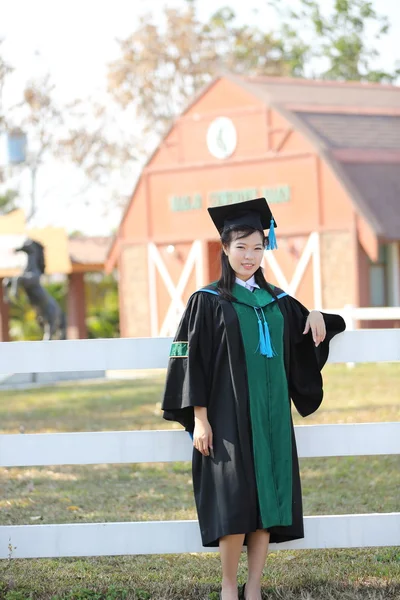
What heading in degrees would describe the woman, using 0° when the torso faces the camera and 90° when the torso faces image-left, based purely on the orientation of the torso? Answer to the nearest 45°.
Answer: approximately 315°

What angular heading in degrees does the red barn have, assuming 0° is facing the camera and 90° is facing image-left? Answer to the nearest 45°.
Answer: approximately 45°

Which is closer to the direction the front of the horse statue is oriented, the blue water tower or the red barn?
the blue water tower

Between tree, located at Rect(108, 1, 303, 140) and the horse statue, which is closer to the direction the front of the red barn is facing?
the horse statue

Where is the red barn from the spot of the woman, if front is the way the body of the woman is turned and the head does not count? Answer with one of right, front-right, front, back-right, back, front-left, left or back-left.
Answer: back-left

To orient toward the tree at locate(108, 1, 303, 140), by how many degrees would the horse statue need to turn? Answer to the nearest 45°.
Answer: approximately 90° to its right

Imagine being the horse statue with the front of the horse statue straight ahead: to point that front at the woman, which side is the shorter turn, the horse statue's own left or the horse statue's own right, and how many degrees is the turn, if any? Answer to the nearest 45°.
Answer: approximately 90° to the horse statue's own left

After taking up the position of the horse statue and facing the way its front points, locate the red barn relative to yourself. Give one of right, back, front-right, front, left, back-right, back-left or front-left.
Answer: back-right

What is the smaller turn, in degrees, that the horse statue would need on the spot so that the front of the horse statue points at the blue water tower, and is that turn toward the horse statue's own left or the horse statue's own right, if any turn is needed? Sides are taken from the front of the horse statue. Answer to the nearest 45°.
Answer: approximately 90° to the horse statue's own right

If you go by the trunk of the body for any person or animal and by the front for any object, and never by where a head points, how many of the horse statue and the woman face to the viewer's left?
1

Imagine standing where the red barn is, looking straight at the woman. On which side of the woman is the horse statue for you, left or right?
right

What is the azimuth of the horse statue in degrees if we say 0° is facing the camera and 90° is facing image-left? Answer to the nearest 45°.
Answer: approximately 90°
